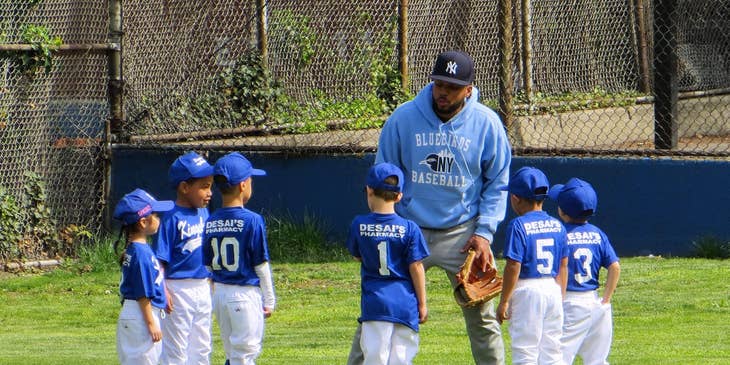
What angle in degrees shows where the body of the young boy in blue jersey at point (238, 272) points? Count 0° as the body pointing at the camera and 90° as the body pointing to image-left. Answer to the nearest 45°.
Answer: approximately 225°

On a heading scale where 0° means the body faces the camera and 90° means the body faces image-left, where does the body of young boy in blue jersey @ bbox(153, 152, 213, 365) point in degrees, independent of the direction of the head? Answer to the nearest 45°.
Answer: approximately 315°

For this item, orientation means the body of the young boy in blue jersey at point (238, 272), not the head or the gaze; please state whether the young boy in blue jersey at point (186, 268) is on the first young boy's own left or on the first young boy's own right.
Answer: on the first young boy's own left

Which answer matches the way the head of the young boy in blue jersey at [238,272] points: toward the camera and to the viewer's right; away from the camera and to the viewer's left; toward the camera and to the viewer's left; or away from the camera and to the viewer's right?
away from the camera and to the viewer's right

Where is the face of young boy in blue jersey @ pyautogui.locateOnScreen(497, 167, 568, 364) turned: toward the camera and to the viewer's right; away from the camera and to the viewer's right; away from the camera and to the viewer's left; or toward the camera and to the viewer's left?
away from the camera and to the viewer's left

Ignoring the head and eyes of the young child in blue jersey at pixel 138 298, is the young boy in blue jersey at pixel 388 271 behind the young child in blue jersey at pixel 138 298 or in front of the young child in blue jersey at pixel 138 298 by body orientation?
in front

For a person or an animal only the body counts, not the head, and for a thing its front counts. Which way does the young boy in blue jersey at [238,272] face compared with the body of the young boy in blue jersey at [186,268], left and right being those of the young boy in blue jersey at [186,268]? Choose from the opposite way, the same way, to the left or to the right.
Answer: to the left

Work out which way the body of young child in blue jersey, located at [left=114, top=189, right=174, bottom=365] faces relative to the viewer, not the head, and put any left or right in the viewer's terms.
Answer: facing to the right of the viewer

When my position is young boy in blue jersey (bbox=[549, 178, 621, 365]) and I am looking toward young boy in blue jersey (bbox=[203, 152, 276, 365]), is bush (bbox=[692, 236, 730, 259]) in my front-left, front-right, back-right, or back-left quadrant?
back-right

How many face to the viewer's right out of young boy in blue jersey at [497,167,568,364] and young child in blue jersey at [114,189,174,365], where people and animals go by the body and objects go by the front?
1

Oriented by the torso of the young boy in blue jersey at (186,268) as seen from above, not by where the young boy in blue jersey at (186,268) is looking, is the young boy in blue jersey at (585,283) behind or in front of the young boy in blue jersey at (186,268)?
in front

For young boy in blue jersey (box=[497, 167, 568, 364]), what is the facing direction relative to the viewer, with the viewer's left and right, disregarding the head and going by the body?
facing away from the viewer and to the left of the viewer

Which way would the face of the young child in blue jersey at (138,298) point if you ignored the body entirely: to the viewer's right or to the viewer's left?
to the viewer's right

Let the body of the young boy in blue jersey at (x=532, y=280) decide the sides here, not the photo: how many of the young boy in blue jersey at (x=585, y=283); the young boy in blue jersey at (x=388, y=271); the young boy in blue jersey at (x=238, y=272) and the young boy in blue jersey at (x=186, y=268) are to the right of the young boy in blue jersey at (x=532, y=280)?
1
